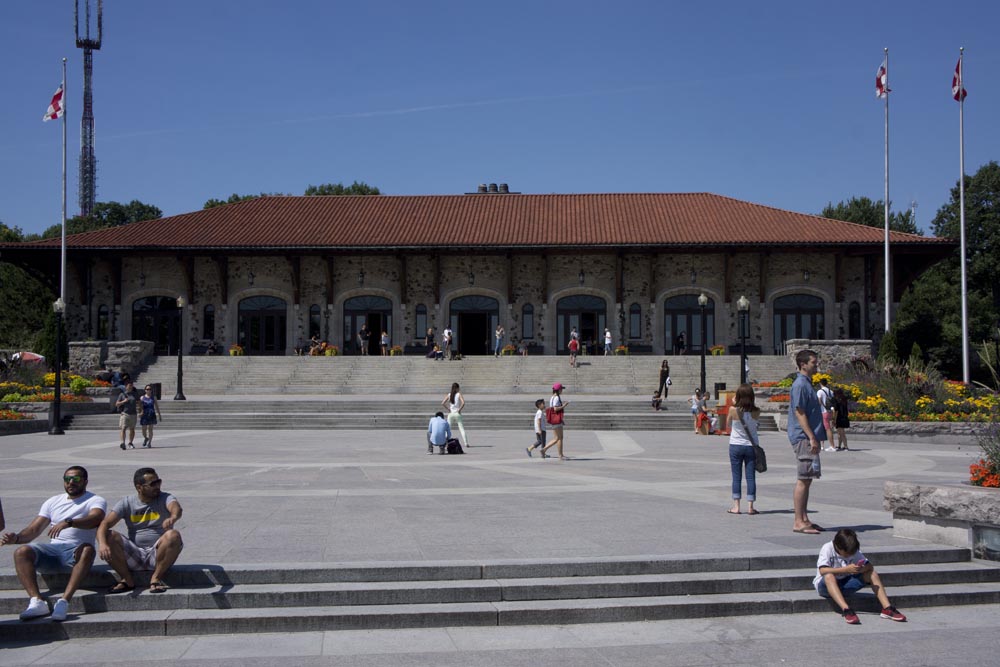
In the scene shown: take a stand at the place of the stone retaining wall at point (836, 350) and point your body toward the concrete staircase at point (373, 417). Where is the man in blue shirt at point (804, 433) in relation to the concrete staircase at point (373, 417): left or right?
left

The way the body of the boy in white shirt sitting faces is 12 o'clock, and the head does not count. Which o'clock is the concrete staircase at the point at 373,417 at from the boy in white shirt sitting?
The concrete staircase is roughly at 6 o'clock from the boy in white shirt sitting.

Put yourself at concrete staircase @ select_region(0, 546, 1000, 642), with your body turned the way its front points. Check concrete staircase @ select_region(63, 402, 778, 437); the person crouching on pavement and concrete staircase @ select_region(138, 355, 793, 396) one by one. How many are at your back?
3

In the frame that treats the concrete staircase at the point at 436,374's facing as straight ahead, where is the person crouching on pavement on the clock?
The person crouching on pavement is roughly at 12 o'clock from the concrete staircase.

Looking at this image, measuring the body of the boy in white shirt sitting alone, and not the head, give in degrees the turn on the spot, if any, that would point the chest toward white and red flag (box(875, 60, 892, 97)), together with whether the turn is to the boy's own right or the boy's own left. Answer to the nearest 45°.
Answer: approximately 135° to the boy's own left

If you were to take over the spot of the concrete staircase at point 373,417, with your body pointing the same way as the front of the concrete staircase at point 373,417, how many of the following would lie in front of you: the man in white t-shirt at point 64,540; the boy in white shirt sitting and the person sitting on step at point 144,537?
3

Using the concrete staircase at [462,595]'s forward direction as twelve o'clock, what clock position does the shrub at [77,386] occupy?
The shrub is roughly at 5 o'clock from the concrete staircase.

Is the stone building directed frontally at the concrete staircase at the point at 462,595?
yes
